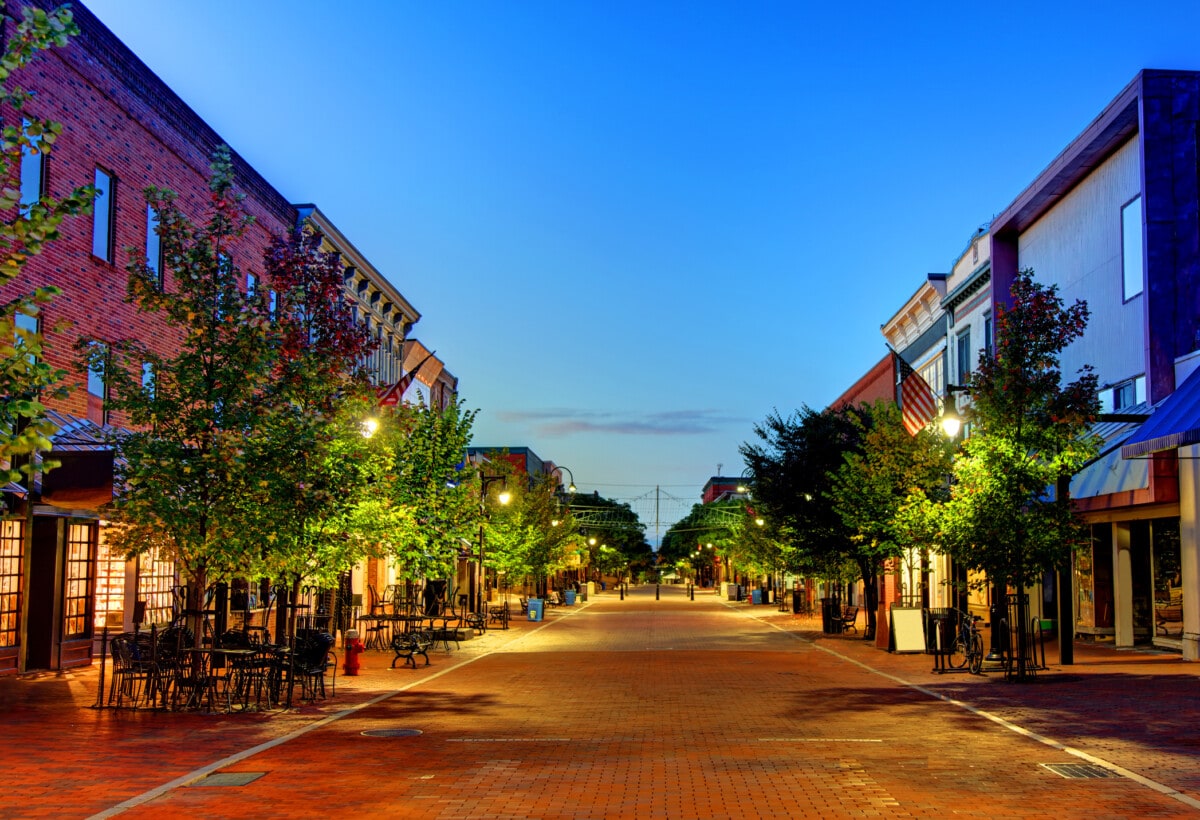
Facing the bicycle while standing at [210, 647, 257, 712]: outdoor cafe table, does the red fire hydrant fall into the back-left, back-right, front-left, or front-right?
front-left

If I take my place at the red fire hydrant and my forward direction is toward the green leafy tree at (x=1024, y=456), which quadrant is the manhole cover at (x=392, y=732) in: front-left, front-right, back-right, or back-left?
front-right

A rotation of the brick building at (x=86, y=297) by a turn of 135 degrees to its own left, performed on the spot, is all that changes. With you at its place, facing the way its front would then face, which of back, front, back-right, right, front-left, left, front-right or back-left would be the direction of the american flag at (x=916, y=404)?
right

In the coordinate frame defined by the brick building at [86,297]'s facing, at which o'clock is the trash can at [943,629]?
The trash can is roughly at 11 o'clock from the brick building.

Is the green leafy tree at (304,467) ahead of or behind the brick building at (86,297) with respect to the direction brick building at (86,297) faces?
ahead

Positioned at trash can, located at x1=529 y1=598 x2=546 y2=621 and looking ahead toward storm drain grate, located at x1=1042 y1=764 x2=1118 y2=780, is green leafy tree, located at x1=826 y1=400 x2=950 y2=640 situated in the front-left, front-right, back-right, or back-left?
front-left

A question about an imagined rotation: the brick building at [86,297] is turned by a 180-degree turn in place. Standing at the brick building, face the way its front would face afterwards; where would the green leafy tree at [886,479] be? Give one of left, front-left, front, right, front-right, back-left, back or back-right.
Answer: back-right

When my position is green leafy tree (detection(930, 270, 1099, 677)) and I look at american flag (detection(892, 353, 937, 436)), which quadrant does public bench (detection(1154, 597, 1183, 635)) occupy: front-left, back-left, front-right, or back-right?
front-right

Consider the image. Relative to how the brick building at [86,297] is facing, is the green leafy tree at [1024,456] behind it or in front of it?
in front

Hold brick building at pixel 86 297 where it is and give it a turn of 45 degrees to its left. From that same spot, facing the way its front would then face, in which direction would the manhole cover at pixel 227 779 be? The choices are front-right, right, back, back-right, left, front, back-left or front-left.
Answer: right

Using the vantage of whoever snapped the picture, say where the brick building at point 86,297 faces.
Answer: facing the viewer and to the right of the viewer
